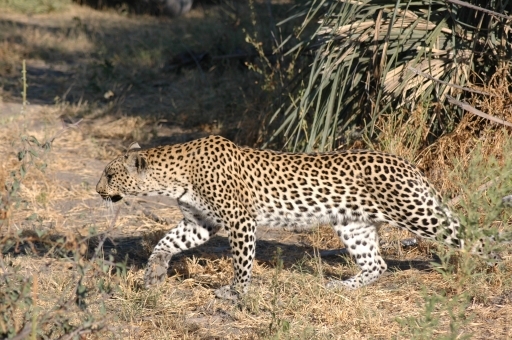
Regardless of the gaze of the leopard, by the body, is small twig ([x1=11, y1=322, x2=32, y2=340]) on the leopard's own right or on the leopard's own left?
on the leopard's own left

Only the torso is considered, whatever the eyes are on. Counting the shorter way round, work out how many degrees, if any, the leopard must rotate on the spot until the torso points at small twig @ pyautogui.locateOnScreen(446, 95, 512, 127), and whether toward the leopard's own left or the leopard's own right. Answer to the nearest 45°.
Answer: approximately 135° to the leopard's own right

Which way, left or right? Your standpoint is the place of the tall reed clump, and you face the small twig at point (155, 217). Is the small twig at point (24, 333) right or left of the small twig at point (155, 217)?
left

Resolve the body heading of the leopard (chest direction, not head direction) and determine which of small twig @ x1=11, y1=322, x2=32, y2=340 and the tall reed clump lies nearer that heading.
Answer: the small twig

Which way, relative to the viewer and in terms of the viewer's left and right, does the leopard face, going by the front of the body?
facing to the left of the viewer

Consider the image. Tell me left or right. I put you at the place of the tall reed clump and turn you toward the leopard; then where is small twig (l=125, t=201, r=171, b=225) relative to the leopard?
right

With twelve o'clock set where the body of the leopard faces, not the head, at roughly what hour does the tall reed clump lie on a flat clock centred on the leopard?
The tall reed clump is roughly at 4 o'clock from the leopard.

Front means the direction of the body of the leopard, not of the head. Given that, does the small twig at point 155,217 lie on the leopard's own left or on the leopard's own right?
on the leopard's own right
